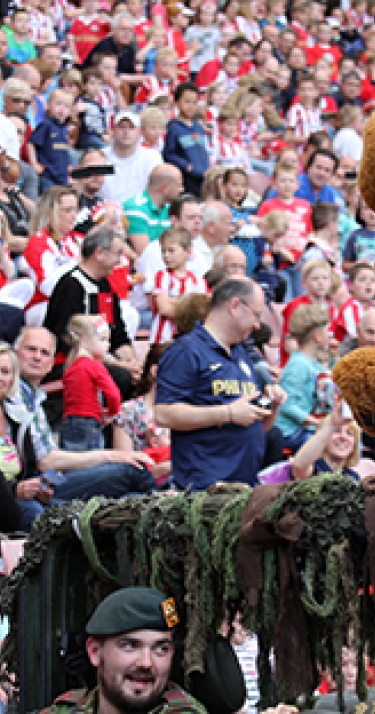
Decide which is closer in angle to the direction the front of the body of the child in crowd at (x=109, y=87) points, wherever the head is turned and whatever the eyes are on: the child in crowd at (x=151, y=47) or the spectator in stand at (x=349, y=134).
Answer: the spectator in stand

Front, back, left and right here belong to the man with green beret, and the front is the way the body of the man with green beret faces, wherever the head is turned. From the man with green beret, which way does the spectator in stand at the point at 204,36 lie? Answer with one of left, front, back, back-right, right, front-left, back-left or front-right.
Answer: back-left

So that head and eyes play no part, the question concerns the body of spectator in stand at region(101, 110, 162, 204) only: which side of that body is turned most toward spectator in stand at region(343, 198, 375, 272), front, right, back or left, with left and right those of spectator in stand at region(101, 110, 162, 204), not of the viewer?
left

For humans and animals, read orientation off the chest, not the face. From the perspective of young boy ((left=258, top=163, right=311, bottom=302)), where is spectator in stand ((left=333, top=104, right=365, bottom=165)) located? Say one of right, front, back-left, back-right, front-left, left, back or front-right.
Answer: back

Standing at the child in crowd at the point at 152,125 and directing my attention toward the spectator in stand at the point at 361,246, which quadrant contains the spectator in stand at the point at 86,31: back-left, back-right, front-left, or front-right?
back-left

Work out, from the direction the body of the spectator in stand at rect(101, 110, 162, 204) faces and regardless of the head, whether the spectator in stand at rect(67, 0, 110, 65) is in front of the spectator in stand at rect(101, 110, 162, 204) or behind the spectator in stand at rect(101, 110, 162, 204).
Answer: behind

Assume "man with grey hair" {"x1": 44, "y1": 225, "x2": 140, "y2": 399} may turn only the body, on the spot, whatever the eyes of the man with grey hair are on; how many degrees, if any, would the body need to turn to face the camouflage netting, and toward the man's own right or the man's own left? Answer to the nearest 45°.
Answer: approximately 45° to the man's own right

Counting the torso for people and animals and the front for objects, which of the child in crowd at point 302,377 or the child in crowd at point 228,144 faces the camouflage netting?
the child in crowd at point 228,144
